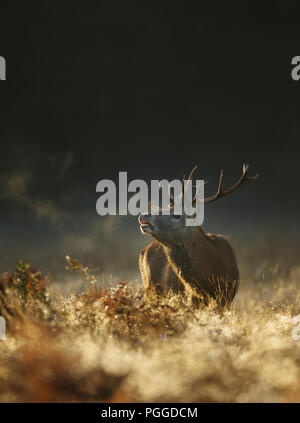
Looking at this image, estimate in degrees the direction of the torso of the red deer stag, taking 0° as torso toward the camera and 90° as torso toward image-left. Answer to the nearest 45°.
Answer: approximately 45°
